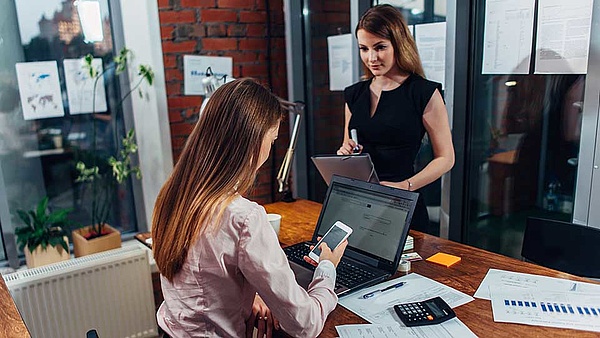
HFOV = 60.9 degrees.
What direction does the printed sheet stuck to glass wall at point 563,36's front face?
toward the camera

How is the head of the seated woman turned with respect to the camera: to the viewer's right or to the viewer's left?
to the viewer's right

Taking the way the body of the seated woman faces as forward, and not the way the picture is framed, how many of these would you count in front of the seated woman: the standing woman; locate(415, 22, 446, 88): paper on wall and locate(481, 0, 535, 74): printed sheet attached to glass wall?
3

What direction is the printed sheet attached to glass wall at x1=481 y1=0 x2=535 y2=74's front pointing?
toward the camera

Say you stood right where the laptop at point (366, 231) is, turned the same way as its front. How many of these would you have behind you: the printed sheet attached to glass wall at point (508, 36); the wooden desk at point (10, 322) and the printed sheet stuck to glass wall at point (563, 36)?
2

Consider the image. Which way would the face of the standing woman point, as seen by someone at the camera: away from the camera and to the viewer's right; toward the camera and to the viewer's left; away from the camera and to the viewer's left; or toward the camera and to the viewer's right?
toward the camera and to the viewer's left

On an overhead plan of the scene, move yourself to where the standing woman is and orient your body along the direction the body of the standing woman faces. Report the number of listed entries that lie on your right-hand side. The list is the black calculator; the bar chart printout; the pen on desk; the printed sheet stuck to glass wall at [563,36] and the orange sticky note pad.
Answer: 0

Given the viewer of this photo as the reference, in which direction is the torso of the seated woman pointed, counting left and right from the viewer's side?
facing away from the viewer and to the right of the viewer

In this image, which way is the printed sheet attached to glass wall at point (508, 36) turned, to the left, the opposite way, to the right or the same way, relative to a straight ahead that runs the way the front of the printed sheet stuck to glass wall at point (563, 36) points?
the same way

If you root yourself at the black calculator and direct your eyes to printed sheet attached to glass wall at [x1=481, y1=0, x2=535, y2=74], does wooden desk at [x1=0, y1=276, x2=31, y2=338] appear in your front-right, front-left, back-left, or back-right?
back-left
